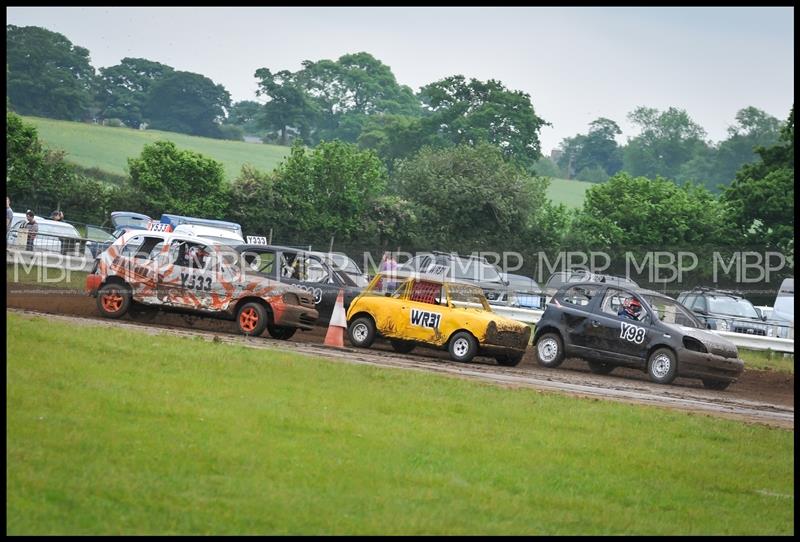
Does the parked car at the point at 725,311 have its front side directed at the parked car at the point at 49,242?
no

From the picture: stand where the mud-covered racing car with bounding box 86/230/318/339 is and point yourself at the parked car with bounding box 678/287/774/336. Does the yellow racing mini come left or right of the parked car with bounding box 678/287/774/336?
right

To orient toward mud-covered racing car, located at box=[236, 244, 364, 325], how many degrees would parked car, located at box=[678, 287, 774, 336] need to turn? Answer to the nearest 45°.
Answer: approximately 90° to its right

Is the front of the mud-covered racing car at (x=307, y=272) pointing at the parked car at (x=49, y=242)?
no

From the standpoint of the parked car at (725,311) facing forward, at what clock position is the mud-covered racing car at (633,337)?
The mud-covered racing car is roughly at 2 o'clock from the parked car.

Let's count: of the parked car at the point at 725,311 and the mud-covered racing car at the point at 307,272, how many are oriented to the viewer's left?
0

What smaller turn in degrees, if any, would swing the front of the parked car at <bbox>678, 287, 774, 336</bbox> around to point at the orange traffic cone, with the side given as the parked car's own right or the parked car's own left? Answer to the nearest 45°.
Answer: approximately 90° to the parked car's own right

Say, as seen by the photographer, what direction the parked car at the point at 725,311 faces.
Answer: facing the viewer and to the right of the viewer

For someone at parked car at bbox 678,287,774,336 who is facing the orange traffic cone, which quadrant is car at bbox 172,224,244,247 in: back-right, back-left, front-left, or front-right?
front-right

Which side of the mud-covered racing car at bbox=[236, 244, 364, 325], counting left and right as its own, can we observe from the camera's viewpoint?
right

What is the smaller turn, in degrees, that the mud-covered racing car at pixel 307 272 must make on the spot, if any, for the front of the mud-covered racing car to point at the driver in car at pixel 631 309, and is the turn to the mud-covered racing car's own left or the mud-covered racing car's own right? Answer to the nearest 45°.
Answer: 0° — it already faces them

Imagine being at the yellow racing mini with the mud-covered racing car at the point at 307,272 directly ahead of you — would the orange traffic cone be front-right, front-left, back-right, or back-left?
front-left

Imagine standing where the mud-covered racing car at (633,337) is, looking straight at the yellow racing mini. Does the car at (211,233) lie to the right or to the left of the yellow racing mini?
right

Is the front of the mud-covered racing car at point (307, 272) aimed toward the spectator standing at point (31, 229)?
no
